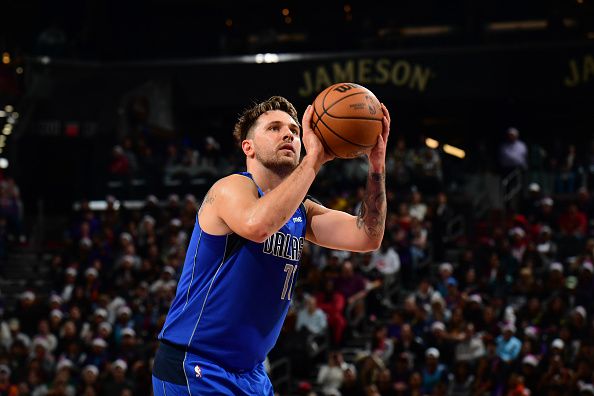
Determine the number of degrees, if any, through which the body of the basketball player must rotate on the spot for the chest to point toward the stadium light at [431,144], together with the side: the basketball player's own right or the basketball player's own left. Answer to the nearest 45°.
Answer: approximately 135° to the basketball player's own left

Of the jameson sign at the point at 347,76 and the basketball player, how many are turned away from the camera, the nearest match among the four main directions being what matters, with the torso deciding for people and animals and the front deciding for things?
0

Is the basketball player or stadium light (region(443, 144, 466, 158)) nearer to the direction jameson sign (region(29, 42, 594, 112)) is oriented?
the basketball player

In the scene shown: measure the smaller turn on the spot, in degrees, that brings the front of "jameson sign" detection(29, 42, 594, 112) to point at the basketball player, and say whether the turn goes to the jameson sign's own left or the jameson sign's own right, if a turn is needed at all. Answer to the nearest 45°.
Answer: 0° — it already faces them

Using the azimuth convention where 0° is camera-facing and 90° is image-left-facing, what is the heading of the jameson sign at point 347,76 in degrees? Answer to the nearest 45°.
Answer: approximately 0°

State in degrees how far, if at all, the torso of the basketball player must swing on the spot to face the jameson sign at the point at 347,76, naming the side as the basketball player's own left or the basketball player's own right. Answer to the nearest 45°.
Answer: approximately 135° to the basketball player's own left

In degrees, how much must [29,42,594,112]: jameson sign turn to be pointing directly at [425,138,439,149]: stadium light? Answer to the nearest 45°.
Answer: approximately 90° to its left

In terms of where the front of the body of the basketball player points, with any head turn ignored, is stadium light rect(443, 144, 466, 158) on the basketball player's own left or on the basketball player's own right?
on the basketball player's own left
